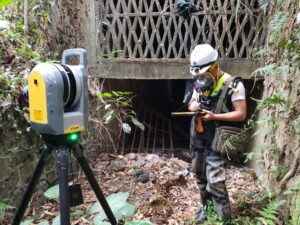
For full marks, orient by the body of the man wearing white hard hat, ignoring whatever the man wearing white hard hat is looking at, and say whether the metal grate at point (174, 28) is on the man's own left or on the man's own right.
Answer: on the man's own right

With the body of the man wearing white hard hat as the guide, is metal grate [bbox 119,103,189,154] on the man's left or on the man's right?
on the man's right

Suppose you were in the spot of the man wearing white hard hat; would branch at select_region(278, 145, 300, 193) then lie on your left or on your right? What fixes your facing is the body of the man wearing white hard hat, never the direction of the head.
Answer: on your left

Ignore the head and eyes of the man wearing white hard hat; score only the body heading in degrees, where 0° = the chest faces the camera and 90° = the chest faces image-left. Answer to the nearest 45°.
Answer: approximately 45°
